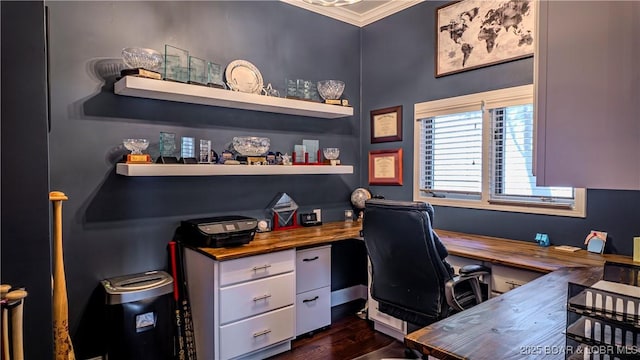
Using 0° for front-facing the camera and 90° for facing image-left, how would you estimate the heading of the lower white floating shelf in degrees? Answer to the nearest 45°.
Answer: approximately 315°

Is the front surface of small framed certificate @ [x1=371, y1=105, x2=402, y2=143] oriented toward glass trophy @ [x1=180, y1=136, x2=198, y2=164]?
yes

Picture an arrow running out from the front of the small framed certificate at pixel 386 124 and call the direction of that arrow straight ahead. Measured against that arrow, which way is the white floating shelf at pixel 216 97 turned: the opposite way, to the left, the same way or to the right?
to the left

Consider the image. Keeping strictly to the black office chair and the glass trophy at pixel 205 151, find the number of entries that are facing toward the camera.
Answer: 1

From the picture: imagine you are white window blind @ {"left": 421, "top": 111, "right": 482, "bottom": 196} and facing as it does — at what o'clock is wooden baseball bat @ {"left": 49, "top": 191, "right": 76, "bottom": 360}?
The wooden baseball bat is roughly at 12 o'clock from the white window blind.

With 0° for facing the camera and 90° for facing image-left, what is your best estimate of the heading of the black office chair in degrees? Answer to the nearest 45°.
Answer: approximately 225°

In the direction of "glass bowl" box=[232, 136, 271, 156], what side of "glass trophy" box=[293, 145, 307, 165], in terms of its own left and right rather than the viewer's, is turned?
right

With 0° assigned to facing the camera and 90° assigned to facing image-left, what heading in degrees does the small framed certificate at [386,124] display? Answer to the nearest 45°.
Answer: approximately 45°
